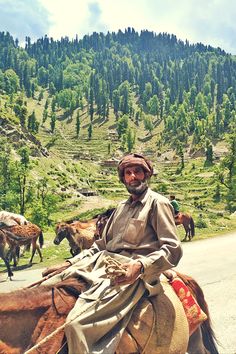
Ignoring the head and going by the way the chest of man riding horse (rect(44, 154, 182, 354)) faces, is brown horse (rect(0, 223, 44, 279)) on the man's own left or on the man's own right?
on the man's own right

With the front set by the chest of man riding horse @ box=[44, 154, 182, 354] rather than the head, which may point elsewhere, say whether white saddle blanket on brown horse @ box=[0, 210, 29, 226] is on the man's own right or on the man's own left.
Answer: on the man's own right

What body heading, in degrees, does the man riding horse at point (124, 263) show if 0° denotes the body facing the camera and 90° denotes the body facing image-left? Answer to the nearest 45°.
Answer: approximately 45°

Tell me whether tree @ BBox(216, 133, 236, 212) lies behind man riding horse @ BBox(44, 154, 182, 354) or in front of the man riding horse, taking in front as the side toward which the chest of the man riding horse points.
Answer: behind

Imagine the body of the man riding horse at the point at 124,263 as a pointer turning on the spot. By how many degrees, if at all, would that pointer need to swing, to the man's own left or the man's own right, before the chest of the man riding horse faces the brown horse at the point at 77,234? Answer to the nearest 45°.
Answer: approximately 135° to the man's own right
